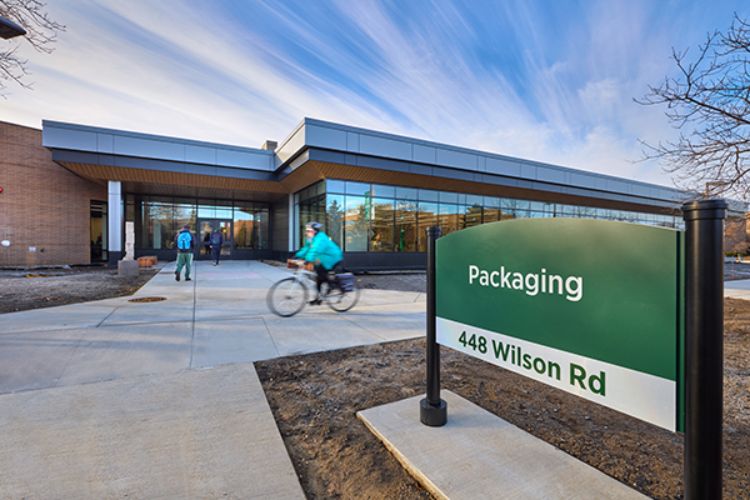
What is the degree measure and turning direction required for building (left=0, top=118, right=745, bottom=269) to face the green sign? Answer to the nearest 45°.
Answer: approximately 45° to its right

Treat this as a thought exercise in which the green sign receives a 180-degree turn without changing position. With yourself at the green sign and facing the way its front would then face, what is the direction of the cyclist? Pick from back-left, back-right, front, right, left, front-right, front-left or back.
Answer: left

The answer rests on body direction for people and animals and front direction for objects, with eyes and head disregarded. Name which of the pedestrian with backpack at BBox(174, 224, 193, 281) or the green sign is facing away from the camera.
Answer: the pedestrian with backpack

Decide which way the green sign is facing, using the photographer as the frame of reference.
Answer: facing the viewer and to the left of the viewer

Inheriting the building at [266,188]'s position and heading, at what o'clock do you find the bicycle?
The bicycle is roughly at 1 o'clock from the building.

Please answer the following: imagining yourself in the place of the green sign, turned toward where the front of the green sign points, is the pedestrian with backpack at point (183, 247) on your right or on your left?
on your right

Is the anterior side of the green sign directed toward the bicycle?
no

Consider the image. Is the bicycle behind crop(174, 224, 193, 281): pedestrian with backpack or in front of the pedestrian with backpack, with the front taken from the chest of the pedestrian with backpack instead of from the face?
behind

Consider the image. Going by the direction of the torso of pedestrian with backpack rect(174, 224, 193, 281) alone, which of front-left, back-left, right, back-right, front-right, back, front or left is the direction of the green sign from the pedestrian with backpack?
back

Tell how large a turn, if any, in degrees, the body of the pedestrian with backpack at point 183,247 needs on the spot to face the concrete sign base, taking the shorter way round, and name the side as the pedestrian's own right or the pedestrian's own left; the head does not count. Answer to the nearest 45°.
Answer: approximately 180°

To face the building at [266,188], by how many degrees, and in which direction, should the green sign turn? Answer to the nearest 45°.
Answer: approximately 90° to its right

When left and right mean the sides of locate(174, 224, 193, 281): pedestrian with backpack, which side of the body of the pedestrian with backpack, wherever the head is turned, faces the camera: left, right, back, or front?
back

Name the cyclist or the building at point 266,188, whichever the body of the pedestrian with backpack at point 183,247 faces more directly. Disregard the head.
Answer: the building

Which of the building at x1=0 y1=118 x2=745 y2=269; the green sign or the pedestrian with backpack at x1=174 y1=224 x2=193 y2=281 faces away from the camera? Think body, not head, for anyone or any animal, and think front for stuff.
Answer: the pedestrian with backpack

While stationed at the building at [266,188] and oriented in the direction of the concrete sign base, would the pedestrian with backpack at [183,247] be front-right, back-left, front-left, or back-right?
front-right

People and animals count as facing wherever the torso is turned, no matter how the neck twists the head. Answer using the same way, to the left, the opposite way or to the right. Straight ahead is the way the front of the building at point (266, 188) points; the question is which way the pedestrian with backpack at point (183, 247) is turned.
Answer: the opposite way

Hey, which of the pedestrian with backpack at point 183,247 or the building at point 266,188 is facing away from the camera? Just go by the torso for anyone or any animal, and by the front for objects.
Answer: the pedestrian with backpack

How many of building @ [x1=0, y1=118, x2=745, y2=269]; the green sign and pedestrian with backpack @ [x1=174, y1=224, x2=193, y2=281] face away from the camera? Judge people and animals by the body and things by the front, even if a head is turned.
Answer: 1

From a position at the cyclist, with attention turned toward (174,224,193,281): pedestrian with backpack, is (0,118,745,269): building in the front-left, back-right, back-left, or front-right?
front-right

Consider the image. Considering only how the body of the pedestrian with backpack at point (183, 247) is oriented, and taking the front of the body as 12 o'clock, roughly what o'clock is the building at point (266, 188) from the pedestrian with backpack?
The building is roughly at 1 o'clock from the pedestrian with backpack.
